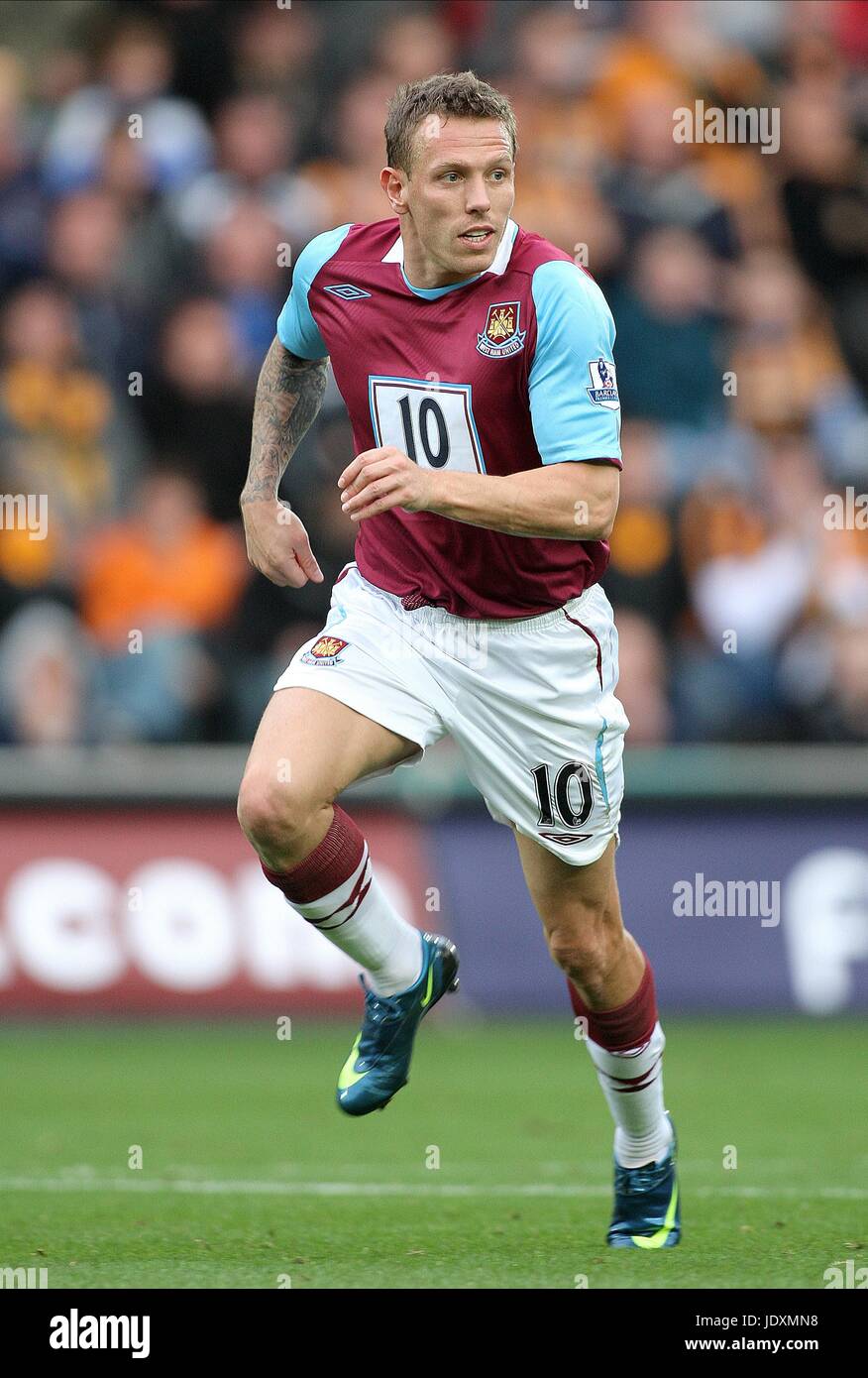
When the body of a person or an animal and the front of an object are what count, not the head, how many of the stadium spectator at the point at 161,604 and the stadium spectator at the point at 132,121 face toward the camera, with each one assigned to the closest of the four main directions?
2

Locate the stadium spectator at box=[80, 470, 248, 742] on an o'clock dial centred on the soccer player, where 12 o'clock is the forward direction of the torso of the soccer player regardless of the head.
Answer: The stadium spectator is roughly at 4 o'clock from the soccer player.

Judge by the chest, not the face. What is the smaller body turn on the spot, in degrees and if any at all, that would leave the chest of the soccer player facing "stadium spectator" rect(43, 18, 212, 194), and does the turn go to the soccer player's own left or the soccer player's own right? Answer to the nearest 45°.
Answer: approximately 135° to the soccer player's own right

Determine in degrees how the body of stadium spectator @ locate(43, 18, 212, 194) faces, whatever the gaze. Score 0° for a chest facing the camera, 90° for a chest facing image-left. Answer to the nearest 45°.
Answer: approximately 0°

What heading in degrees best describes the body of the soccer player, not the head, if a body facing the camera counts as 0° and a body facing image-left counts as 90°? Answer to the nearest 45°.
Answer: approximately 45°
